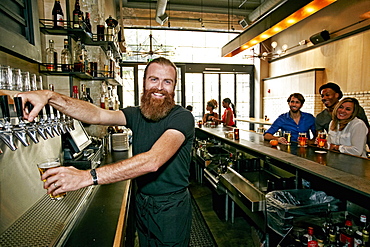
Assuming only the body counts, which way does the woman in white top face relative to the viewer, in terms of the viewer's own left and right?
facing the viewer and to the left of the viewer

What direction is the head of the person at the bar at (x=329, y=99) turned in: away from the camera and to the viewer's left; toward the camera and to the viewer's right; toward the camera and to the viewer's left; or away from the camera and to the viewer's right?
toward the camera and to the viewer's left

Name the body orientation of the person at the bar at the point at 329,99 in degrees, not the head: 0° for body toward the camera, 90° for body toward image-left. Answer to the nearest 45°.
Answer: approximately 45°

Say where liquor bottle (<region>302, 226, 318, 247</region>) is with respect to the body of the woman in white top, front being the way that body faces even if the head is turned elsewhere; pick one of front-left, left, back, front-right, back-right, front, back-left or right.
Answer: front-left

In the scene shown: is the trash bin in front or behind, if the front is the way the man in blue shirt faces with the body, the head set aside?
in front

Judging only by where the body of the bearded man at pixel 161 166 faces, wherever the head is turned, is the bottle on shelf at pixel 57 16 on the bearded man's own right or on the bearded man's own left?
on the bearded man's own right

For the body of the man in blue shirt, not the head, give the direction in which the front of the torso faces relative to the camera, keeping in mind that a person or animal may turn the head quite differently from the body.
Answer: toward the camera

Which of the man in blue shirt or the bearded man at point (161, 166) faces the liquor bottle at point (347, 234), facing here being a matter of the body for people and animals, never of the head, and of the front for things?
the man in blue shirt

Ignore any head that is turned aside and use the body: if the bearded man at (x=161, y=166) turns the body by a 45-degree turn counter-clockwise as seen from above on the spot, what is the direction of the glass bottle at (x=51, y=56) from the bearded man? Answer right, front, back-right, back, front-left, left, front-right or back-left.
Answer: back-right

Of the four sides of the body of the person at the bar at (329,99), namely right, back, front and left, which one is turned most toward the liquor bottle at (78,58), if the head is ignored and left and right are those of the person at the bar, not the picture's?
front

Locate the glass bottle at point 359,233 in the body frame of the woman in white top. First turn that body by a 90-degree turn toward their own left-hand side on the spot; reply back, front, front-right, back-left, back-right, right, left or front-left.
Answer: front-right

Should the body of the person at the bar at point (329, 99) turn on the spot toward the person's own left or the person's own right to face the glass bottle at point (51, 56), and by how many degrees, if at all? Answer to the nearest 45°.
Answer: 0° — they already face it

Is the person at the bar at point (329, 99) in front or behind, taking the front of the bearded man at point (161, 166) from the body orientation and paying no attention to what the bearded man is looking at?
behind
